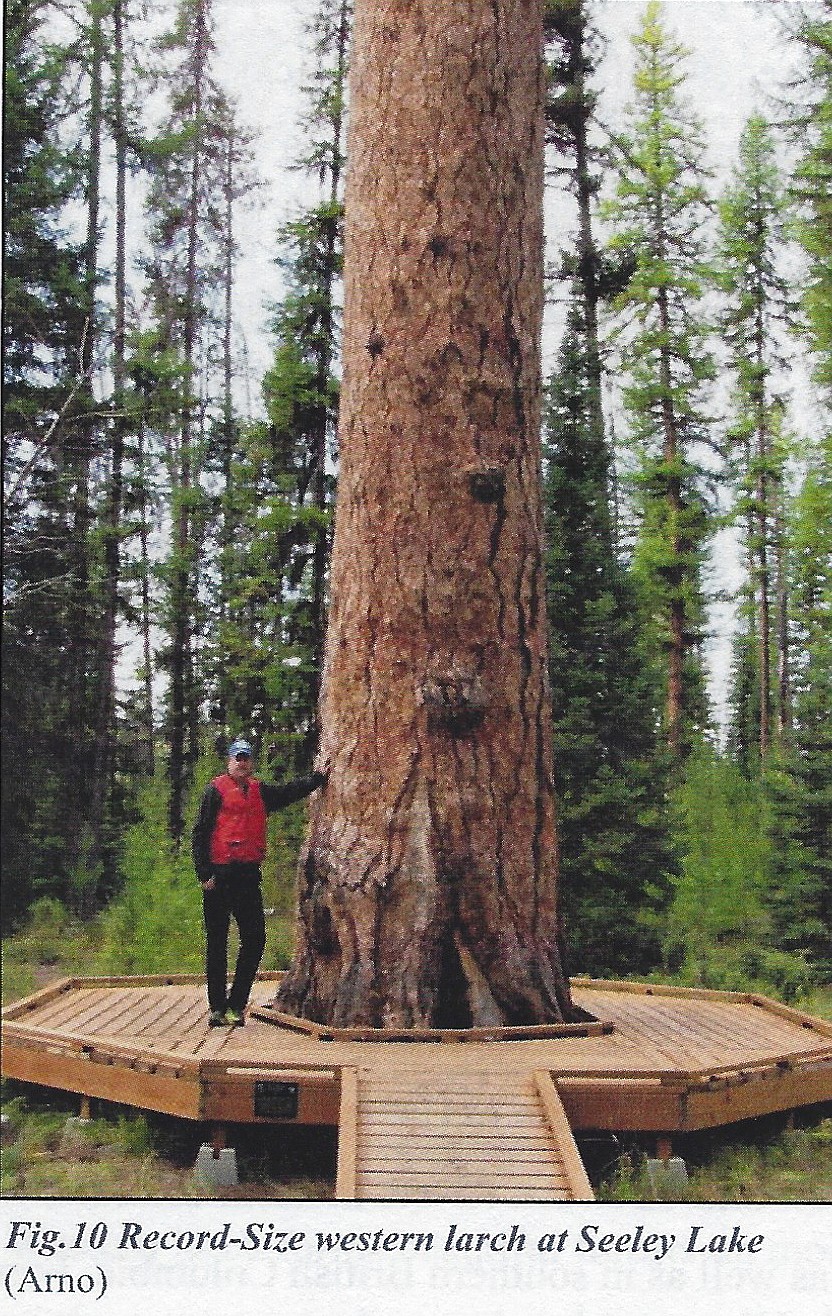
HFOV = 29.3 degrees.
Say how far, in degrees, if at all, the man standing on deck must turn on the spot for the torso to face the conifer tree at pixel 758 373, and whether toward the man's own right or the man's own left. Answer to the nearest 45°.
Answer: approximately 135° to the man's own left

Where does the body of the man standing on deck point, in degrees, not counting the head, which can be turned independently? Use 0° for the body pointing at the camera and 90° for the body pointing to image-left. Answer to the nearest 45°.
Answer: approximately 0°

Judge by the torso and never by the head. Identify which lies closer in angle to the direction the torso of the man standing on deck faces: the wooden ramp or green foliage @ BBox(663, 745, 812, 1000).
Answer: the wooden ramp

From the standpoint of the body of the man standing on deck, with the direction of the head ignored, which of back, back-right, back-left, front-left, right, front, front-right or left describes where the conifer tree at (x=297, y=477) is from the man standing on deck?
back

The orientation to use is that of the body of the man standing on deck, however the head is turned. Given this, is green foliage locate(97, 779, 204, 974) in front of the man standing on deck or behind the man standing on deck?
behind
